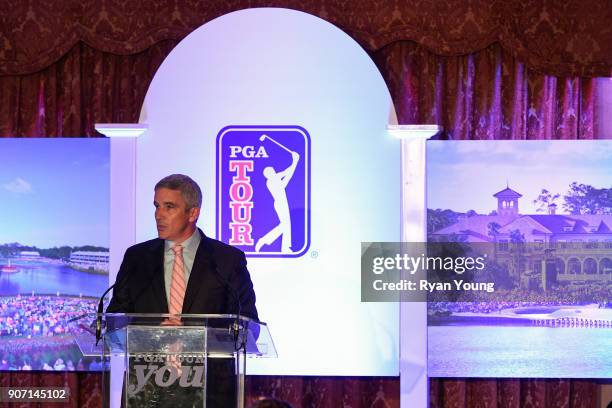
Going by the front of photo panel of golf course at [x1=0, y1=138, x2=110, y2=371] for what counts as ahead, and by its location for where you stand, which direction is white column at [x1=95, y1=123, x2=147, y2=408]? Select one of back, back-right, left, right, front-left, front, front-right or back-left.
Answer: front-left

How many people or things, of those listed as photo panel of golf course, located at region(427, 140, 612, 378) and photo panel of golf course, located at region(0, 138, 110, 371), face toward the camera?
2

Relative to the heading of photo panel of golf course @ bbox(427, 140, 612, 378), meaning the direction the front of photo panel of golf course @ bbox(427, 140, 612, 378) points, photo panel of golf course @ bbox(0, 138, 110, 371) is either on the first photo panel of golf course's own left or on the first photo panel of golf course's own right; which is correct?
on the first photo panel of golf course's own right

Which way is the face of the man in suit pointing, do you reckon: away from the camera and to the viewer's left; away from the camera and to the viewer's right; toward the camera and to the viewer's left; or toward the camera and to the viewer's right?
toward the camera and to the viewer's left

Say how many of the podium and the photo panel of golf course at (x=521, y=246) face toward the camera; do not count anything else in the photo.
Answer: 2

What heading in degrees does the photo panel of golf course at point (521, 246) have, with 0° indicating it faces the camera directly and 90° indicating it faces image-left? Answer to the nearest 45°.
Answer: approximately 0°

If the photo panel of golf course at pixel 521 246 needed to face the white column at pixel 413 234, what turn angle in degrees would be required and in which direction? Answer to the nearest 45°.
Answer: approximately 90° to its right

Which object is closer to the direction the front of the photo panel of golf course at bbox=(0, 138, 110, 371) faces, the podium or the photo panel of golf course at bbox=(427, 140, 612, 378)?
the podium

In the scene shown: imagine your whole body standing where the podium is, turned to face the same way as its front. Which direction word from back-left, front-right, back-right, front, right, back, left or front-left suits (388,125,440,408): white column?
back-left

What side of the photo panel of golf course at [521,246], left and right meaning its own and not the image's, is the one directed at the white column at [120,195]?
right

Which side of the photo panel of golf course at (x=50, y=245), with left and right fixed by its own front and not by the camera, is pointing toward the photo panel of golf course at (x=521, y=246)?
left
